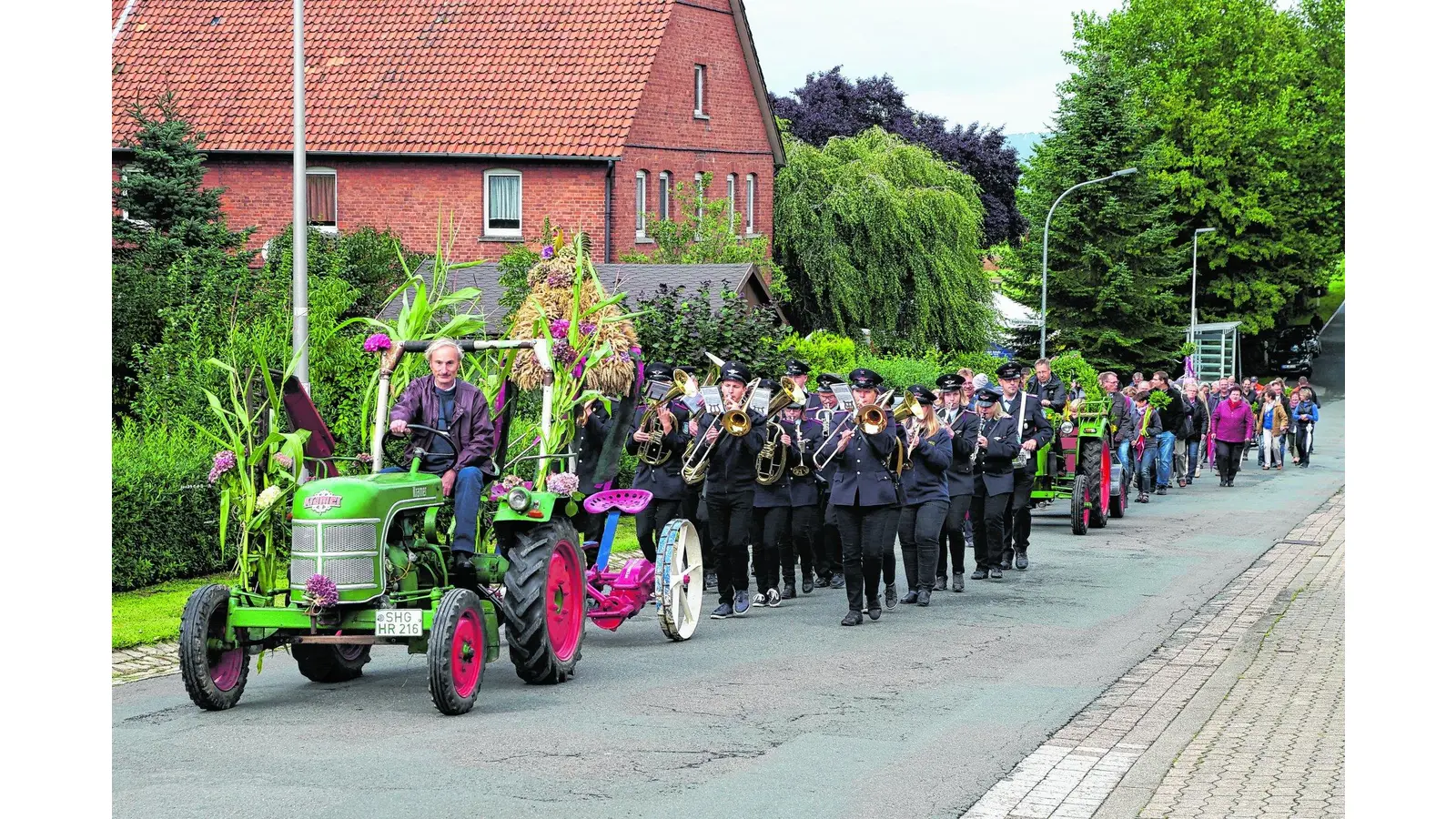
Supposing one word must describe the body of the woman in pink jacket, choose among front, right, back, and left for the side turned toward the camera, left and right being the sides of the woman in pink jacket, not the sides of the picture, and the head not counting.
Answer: front

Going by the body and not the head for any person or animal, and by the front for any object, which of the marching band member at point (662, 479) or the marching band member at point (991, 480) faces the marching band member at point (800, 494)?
the marching band member at point (991, 480)

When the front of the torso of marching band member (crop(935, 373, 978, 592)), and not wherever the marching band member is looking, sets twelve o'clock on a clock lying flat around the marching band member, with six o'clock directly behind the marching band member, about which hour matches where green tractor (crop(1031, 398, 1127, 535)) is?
The green tractor is roughly at 5 o'clock from the marching band member.

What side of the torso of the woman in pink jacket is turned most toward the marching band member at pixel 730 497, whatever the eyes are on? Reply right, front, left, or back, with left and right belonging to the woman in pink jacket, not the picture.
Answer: front

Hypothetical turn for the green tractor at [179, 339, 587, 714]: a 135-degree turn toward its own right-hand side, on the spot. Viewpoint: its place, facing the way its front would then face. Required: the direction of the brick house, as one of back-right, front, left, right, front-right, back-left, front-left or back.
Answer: front

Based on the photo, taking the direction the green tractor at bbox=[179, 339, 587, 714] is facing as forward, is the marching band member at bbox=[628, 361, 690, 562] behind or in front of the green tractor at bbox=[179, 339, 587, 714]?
behind

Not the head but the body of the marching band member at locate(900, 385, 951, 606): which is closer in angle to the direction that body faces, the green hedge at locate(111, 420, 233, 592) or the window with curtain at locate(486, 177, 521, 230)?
the green hedge

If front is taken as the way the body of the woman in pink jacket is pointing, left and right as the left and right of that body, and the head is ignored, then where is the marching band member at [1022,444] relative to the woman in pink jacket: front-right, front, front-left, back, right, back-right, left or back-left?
front

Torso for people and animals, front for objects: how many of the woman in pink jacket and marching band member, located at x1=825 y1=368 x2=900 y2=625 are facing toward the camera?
2

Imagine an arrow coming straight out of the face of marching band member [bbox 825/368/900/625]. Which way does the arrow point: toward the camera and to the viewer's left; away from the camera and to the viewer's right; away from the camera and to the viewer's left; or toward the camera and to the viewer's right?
toward the camera and to the viewer's left

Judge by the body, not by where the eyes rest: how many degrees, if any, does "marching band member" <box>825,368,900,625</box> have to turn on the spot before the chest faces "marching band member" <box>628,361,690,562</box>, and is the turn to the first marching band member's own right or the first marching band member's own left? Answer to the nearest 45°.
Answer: approximately 90° to the first marching band member's own right

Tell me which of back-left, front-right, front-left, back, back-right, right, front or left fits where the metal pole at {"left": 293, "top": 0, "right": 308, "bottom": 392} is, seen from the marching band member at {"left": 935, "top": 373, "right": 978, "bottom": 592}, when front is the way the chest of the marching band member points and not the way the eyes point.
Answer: front-right

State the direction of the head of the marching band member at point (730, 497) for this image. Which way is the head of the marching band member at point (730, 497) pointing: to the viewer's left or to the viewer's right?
to the viewer's left

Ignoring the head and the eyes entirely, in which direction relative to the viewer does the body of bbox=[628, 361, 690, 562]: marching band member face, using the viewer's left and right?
facing the viewer and to the left of the viewer

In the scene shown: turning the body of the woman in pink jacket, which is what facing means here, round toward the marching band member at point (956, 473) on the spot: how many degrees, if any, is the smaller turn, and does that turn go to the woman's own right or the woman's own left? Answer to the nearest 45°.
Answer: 0° — they already face them

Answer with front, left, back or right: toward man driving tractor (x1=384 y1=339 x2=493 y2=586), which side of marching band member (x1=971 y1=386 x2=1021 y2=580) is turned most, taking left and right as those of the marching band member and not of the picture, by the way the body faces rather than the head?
front

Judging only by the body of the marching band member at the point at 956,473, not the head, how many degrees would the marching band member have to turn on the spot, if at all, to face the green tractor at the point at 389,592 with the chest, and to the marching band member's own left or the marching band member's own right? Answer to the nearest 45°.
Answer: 0° — they already face it

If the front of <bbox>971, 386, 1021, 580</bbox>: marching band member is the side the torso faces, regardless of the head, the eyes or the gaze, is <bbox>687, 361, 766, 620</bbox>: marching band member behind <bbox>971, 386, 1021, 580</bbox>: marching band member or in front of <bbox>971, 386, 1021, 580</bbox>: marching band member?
in front

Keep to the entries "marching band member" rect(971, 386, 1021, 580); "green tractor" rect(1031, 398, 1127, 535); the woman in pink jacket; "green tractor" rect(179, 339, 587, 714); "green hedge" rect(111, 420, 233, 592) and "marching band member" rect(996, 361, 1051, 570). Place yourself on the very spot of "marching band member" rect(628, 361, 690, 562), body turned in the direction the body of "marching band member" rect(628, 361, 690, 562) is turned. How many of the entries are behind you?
4
